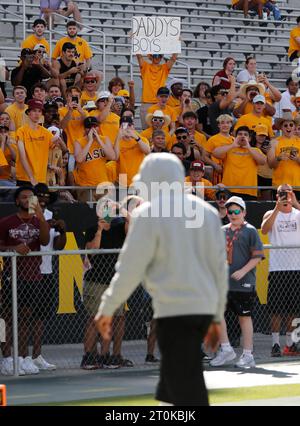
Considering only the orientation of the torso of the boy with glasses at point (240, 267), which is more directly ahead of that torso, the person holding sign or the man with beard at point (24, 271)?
the man with beard

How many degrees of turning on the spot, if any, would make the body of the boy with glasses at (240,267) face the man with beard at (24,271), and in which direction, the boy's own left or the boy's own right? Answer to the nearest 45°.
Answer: approximately 45° to the boy's own right

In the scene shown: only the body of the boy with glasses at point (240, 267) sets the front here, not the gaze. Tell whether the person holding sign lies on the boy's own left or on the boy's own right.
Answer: on the boy's own right

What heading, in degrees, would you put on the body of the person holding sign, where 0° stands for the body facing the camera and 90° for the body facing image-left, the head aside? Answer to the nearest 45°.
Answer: approximately 0°

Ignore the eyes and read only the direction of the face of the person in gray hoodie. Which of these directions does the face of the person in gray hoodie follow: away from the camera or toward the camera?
away from the camera

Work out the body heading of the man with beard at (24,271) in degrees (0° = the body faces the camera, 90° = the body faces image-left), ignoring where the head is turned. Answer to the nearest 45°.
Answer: approximately 0°

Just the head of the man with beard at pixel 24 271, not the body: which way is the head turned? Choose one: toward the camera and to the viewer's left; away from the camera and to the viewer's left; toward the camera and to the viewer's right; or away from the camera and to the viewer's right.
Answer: toward the camera and to the viewer's right

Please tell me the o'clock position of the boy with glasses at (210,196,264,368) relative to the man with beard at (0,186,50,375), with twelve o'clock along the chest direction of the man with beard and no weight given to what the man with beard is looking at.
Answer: The boy with glasses is roughly at 9 o'clock from the man with beard.

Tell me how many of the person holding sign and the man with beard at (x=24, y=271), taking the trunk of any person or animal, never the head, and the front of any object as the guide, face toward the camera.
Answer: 2

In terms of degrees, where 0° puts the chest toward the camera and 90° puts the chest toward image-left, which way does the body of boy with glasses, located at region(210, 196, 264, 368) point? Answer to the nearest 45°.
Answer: approximately 45°
